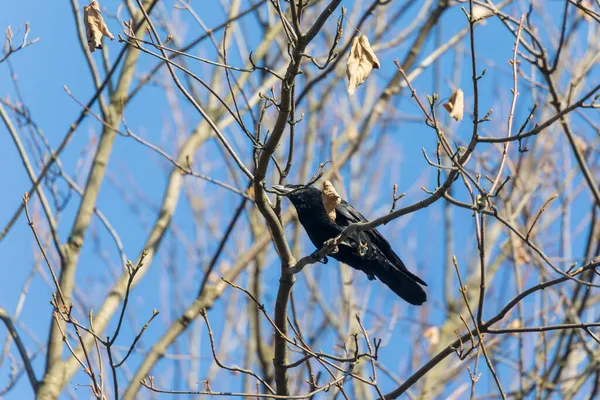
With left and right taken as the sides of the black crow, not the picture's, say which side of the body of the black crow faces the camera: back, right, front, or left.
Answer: left

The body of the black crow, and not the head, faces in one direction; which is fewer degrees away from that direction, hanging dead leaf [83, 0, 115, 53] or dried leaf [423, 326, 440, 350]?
the hanging dead leaf

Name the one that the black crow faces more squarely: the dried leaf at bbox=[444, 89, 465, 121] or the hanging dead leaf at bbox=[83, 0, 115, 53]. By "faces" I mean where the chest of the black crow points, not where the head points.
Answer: the hanging dead leaf
